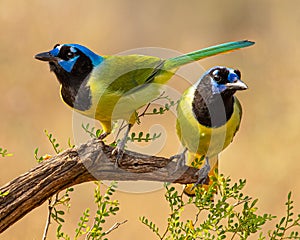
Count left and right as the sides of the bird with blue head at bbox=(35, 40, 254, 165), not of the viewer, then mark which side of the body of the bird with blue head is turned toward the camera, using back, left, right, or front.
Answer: left
